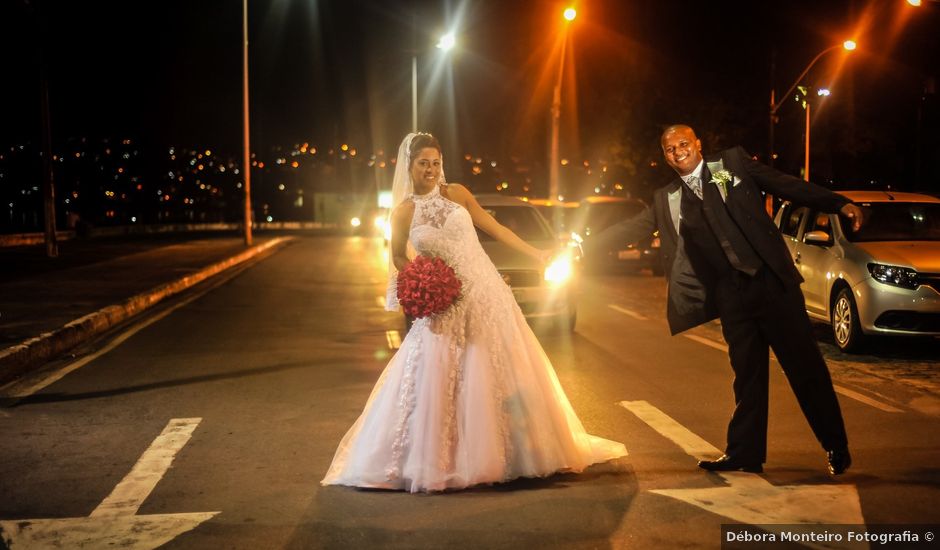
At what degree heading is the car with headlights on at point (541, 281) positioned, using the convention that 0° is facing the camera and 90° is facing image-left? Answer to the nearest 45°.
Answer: approximately 0°

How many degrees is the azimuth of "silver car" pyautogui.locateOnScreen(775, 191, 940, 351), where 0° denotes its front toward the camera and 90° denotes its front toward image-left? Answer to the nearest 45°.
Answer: approximately 315°

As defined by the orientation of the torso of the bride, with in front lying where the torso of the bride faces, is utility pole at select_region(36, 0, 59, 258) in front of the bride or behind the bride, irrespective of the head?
behind

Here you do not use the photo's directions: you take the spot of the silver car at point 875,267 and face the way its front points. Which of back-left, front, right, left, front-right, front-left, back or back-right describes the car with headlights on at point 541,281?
back-right

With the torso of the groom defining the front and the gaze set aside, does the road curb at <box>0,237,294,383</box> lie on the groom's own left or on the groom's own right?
on the groom's own right

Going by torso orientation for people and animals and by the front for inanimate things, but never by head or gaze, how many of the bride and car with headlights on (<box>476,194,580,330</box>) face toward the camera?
2

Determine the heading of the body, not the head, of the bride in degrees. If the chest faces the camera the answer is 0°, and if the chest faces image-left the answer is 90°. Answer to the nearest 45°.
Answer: approximately 0°
